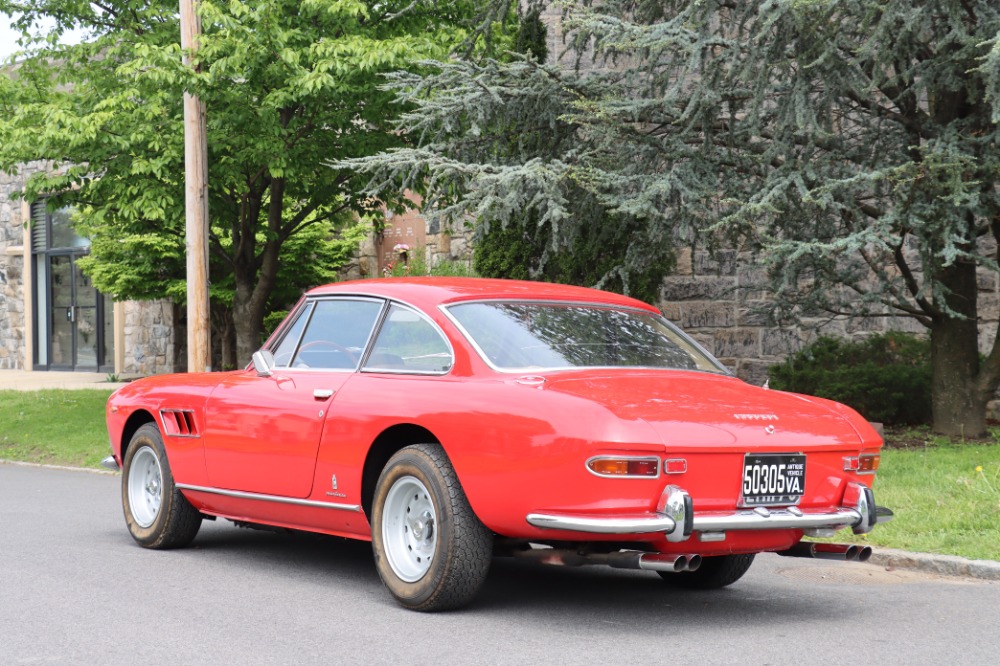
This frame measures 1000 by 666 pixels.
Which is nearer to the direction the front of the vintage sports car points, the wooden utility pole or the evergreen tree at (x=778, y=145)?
the wooden utility pole

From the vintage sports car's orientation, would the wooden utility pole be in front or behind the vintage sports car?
in front

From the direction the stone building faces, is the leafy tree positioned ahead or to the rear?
ahead

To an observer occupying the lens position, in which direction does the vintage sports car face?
facing away from the viewer and to the left of the viewer

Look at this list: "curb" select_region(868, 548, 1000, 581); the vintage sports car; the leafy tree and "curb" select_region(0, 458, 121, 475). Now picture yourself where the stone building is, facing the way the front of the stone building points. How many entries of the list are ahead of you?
4

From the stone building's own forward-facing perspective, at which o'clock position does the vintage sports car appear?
The vintage sports car is roughly at 12 o'clock from the stone building.

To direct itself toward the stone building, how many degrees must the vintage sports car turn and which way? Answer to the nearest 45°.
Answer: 0° — it already faces it

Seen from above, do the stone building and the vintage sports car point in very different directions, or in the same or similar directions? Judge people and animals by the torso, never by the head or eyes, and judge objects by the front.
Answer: very different directions

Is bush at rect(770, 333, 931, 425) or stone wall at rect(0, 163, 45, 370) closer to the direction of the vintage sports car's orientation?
the stone wall

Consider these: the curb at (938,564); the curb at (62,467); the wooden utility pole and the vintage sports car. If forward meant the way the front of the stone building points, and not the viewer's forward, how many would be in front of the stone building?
4

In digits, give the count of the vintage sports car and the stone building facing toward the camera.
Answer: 1

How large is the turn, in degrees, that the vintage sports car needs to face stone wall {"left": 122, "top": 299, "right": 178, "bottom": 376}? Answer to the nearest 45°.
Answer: approximately 45° to its right

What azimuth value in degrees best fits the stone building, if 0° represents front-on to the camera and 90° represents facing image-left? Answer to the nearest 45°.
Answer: approximately 0°

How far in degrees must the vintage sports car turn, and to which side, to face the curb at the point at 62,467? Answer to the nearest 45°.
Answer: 0° — it already faces it
